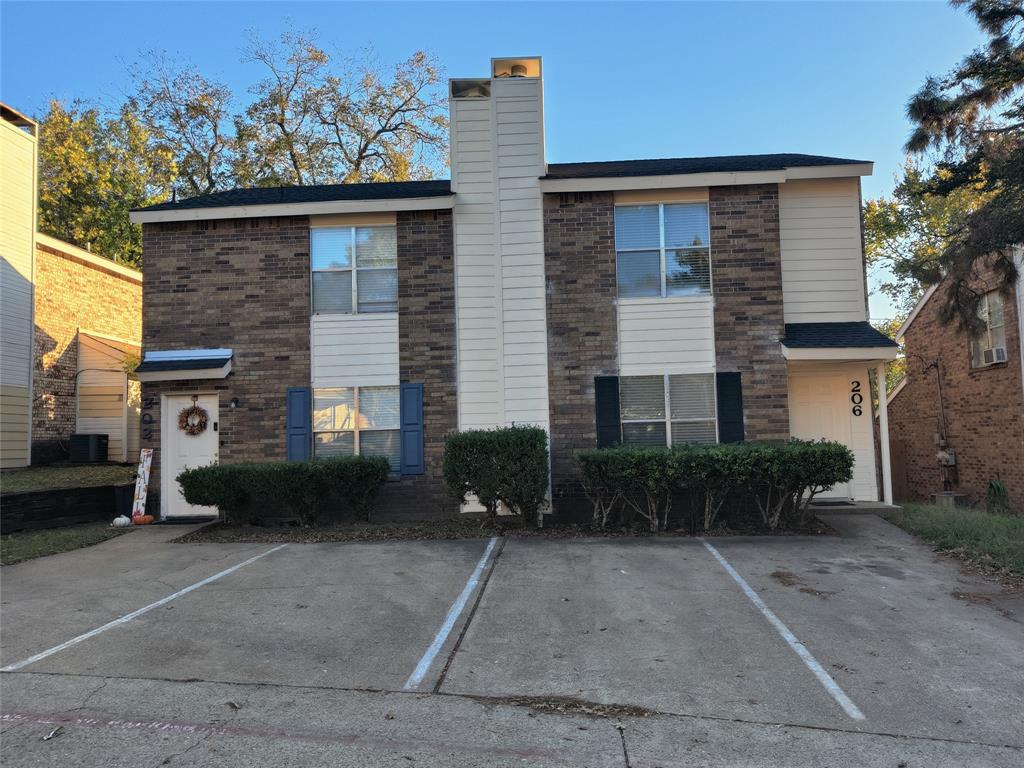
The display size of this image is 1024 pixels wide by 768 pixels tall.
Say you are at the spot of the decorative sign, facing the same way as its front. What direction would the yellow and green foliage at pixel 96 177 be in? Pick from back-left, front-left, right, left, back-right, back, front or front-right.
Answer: back

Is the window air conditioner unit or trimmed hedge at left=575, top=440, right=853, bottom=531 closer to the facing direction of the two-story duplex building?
the trimmed hedge

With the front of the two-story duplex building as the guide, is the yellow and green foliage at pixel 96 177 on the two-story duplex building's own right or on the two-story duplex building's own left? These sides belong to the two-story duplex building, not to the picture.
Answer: on the two-story duplex building's own right

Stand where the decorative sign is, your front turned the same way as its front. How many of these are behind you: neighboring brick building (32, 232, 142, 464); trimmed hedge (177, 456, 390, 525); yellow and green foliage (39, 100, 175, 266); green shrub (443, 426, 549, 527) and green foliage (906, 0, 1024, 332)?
2

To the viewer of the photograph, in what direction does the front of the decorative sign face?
facing the viewer

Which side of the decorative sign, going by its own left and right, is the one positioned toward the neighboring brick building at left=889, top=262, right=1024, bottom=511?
left

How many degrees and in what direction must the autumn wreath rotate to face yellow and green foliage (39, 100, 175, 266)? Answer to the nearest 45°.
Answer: approximately 180°

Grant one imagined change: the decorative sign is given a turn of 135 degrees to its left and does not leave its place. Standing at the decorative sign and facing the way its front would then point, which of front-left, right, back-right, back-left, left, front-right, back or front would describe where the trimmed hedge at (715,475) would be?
right

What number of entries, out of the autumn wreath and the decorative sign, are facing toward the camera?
2

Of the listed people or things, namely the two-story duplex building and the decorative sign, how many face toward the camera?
2

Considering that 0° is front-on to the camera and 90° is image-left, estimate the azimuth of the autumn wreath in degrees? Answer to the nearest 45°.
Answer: approximately 0°

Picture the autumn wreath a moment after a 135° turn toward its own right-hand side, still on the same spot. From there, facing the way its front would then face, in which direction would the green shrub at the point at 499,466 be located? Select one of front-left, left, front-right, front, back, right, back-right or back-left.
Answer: back
